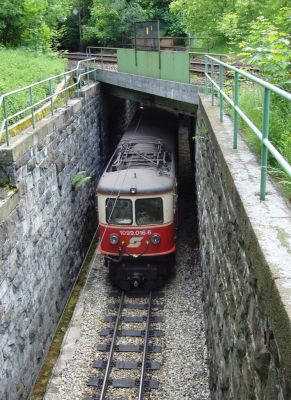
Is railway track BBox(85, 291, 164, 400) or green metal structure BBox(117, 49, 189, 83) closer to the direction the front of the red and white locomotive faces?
the railway track

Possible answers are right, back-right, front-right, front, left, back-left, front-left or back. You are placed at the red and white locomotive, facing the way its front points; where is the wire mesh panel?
back

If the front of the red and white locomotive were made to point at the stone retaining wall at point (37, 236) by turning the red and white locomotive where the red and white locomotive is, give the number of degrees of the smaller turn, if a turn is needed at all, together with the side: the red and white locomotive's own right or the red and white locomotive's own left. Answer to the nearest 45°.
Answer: approximately 45° to the red and white locomotive's own right

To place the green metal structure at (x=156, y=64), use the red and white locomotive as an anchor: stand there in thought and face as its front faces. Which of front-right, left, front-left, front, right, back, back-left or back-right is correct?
back

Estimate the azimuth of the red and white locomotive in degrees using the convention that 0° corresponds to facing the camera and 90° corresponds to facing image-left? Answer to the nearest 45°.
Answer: approximately 0°

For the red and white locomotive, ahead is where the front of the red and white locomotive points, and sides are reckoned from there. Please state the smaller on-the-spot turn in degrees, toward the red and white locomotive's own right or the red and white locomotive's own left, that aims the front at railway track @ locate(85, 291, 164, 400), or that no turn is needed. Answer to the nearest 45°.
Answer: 0° — it already faces it

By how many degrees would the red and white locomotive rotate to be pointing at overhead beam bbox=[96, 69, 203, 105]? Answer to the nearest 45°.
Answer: approximately 180°

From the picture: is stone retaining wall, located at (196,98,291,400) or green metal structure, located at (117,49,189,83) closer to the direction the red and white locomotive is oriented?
the stone retaining wall
